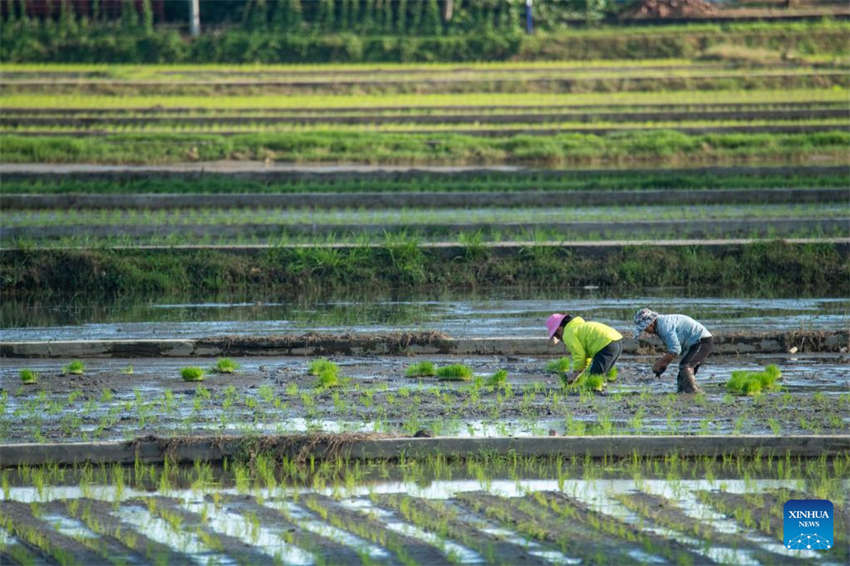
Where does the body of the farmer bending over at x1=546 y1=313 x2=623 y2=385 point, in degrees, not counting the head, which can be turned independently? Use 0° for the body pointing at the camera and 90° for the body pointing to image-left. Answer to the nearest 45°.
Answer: approximately 90°

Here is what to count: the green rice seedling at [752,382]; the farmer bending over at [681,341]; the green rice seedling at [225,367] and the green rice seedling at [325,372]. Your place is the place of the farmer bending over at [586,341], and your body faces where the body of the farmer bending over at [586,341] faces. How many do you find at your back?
2

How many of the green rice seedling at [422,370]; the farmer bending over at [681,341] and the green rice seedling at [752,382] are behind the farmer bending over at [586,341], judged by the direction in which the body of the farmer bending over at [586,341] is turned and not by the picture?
2

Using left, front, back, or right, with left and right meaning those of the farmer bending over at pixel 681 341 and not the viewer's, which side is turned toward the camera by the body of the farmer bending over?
left

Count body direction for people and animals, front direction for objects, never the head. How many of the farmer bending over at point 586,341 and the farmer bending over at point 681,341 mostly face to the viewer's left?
2
